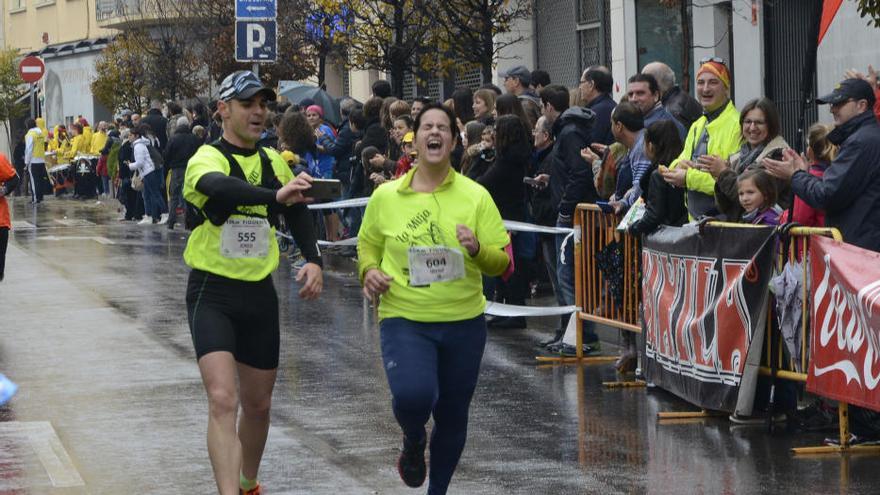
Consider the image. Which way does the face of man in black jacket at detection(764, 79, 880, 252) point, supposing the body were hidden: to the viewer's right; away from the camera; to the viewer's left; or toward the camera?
to the viewer's left

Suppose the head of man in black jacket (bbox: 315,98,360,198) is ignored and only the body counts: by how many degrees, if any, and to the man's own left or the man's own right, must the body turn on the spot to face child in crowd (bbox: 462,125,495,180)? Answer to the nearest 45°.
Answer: approximately 90° to the man's own left

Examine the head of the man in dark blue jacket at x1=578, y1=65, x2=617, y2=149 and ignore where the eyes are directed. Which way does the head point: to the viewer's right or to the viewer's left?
to the viewer's left

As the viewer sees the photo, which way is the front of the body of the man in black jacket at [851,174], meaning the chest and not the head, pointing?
to the viewer's left

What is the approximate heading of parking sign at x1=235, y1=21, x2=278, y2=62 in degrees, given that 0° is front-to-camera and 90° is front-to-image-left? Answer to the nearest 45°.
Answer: approximately 0°

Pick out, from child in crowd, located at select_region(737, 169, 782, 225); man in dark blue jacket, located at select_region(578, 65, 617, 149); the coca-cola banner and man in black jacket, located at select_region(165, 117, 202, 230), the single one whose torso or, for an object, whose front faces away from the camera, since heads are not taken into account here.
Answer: man in black jacket, located at select_region(165, 117, 202, 230)

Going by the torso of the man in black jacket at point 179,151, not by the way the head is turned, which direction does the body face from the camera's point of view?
away from the camera

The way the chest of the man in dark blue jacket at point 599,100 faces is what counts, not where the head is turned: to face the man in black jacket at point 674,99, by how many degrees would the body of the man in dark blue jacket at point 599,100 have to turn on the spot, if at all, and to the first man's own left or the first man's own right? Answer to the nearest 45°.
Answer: approximately 135° to the first man's own left

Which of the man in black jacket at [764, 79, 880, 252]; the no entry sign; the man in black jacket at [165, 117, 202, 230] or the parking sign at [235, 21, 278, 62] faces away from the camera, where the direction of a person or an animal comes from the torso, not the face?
the man in black jacket at [165, 117, 202, 230]

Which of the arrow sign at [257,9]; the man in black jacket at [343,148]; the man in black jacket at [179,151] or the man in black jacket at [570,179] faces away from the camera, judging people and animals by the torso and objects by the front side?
the man in black jacket at [179,151]

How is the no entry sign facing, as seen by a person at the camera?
facing the viewer

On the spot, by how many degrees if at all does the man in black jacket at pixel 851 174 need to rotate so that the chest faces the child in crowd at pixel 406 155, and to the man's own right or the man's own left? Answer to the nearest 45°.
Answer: approximately 45° to the man's own right

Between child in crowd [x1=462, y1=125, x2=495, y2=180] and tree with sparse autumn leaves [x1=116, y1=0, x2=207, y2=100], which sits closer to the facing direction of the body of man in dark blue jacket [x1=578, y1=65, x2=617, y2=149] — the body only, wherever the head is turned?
the child in crowd
